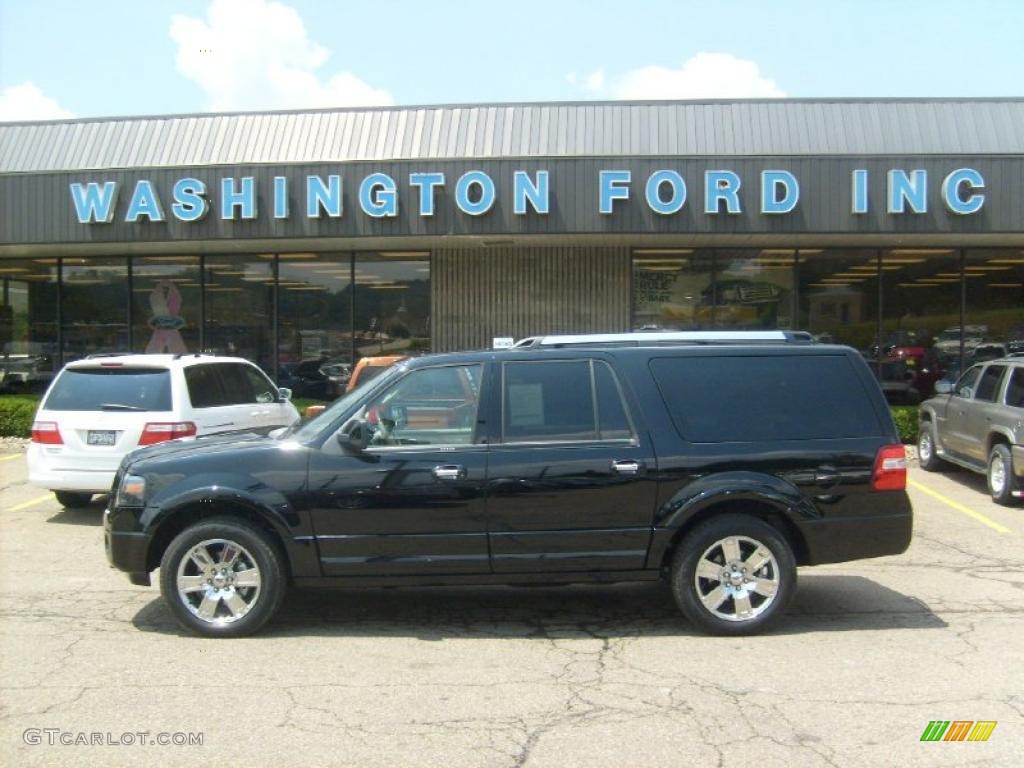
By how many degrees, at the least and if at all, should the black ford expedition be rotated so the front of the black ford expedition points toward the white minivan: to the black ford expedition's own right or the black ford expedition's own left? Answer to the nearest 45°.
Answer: approximately 45° to the black ford expedition's own right

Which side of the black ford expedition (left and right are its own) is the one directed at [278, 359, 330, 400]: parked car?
right

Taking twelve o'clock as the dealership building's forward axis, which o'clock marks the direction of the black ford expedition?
The black ford expedition is roughly at 12 o'clock from the dealership building.

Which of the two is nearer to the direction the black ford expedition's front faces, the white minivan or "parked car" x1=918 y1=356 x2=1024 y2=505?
the white minivan

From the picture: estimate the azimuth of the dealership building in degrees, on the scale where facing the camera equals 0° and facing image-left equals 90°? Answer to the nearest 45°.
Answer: approximately 0°

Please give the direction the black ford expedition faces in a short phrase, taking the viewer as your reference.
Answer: facing to the left of the viewer

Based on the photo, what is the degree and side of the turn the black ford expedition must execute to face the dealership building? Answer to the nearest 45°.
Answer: approximately 90° to its right

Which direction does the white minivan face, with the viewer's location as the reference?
facing away from the viewer and to the right of the viewer
